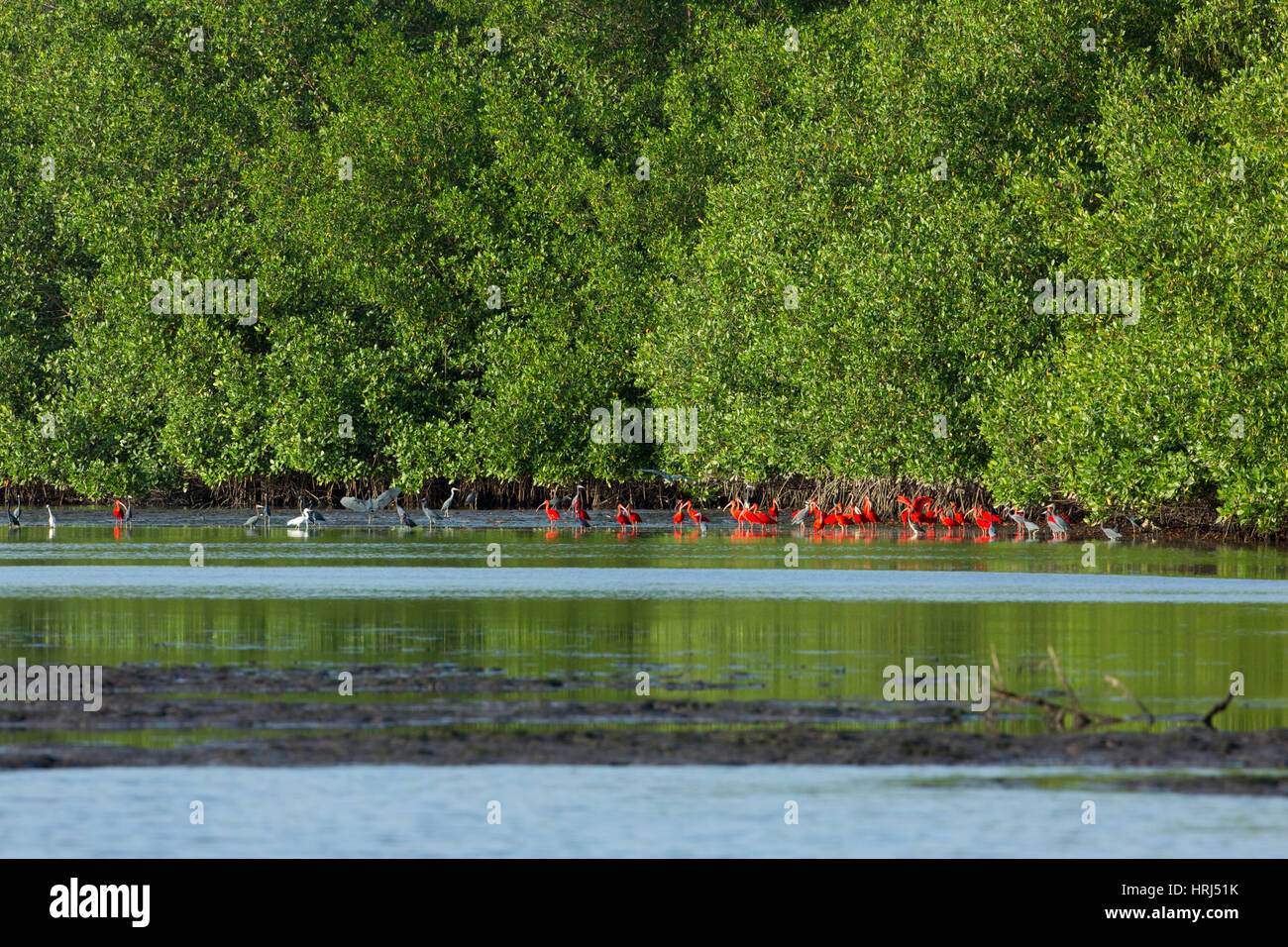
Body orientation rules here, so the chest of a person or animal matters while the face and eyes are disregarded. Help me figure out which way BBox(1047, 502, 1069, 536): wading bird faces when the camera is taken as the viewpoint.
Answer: facing to the left of the viewer

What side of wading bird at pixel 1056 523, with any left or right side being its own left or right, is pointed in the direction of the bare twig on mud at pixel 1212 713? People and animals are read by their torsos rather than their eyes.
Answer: left

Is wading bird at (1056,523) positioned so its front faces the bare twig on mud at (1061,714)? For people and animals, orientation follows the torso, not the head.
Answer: no
